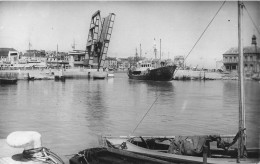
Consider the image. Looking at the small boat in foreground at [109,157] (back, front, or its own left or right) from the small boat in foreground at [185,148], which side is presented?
back

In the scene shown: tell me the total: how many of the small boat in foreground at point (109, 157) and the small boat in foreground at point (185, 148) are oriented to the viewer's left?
2

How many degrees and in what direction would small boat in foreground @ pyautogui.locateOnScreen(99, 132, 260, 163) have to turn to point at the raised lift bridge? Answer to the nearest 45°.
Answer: approximately 90° to its right

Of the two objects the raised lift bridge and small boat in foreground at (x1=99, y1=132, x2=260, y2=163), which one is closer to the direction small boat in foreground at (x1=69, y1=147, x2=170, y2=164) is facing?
the raised lift bridge

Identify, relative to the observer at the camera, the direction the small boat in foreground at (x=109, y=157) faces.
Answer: facing to the left of the viewer

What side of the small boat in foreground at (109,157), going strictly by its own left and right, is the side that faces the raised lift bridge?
right

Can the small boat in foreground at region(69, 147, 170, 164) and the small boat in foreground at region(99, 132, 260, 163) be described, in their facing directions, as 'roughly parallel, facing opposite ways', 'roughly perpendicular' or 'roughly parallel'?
roughly parallel

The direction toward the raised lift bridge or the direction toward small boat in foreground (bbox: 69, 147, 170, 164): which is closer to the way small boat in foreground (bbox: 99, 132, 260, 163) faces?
the small boat in foreground

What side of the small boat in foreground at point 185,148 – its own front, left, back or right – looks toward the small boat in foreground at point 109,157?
front

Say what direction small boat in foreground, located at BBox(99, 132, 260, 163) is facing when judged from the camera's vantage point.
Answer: facing to the left of the viewer
